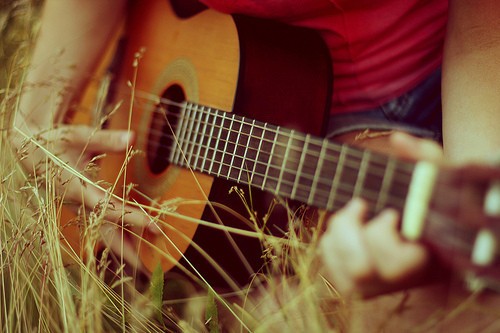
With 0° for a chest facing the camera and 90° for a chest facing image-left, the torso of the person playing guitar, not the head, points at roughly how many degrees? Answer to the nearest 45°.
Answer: approximately 0°
